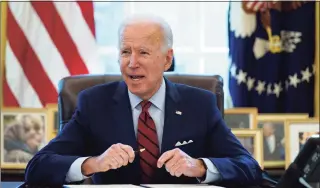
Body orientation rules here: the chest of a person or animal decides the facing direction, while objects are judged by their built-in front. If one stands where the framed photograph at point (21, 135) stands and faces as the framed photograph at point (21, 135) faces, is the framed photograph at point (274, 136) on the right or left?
on its left

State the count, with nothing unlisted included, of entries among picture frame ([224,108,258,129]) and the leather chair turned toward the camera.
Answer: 2

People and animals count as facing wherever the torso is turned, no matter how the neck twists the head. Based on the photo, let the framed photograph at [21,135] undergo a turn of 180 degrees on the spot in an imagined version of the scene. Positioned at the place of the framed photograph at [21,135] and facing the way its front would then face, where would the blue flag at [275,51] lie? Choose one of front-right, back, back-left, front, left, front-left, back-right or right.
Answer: right

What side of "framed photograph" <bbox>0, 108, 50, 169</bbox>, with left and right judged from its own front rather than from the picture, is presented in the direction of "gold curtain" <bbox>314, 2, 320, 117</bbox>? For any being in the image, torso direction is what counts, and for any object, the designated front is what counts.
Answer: left
